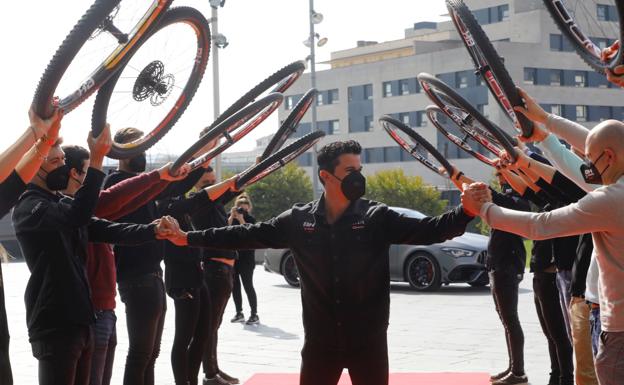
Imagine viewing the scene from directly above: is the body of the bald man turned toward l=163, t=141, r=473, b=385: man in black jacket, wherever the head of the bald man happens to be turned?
yes

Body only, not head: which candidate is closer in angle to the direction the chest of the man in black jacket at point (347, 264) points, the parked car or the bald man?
the bald man

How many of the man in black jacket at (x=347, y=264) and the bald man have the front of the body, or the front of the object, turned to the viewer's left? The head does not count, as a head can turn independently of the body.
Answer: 1

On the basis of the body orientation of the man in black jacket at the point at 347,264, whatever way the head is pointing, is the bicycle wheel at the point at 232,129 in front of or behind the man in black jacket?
behind

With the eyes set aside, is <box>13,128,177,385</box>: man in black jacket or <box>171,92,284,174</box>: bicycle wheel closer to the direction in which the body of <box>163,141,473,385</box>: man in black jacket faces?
the man in black jacket

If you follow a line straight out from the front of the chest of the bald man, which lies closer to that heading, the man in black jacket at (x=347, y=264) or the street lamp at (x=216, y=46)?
the man in black jacket

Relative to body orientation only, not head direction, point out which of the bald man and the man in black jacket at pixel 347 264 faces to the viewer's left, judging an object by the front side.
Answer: the bald man

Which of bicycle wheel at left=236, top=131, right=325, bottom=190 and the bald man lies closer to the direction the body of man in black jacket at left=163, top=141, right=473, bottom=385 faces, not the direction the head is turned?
the bald man

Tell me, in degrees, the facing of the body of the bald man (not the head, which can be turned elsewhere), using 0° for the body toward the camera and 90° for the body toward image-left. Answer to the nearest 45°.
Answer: approximately 90°

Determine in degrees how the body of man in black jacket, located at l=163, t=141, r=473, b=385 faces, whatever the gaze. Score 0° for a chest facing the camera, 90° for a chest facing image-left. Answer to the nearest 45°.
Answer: approximately 0°

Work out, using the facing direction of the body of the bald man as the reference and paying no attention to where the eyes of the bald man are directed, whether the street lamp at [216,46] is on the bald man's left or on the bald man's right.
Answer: on the bald man's right

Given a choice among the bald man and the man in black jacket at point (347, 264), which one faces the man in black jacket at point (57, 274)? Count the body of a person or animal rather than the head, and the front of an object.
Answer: the bald man

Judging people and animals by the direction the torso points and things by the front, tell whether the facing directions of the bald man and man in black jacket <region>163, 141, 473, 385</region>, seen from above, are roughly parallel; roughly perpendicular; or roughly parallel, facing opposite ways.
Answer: roughly perpendicular

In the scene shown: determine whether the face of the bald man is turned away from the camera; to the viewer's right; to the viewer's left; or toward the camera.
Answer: to the viewer's left
